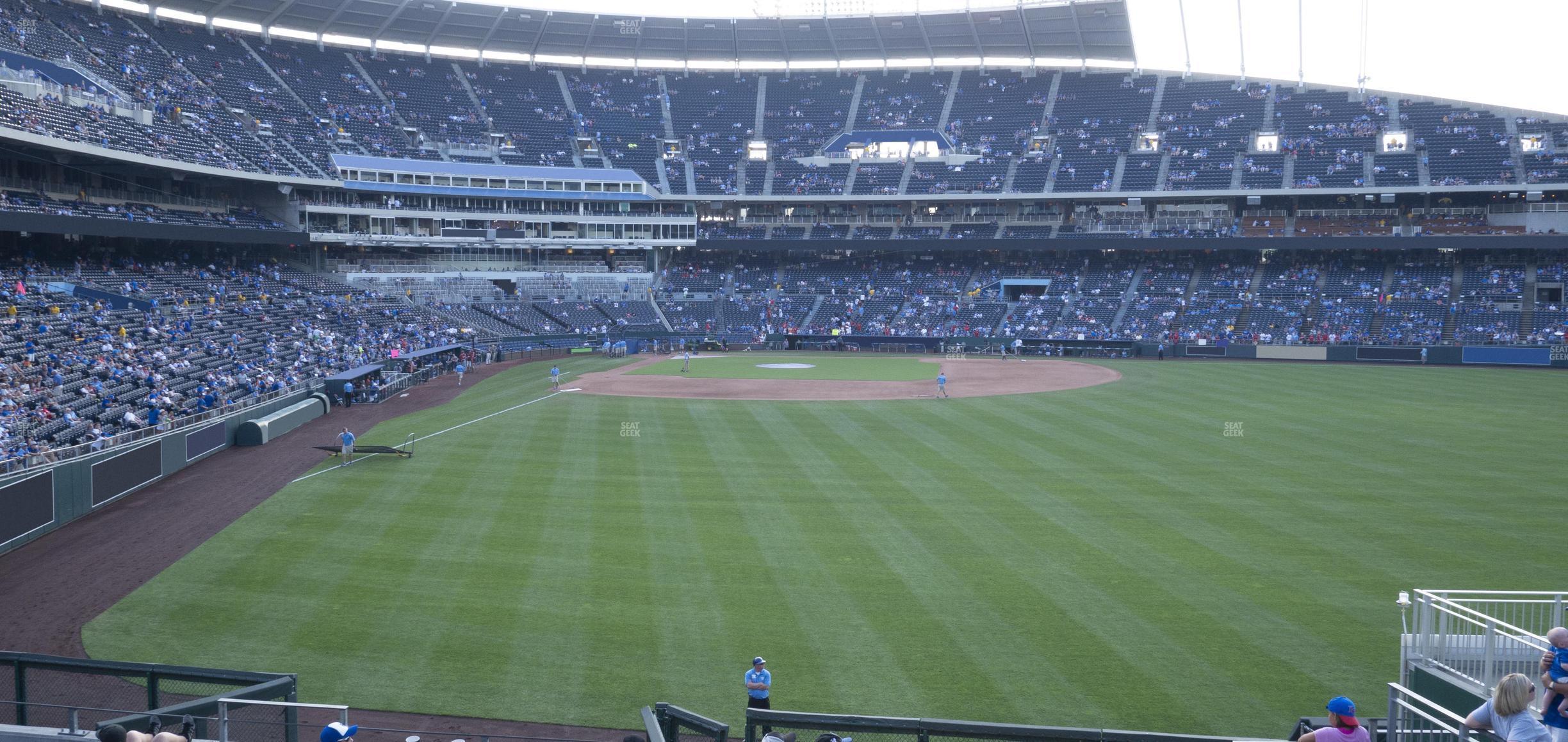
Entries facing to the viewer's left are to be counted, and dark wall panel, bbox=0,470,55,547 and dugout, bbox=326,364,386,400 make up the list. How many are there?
0

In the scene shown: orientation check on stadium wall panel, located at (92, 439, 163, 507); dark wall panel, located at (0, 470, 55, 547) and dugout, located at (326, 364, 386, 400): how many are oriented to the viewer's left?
0

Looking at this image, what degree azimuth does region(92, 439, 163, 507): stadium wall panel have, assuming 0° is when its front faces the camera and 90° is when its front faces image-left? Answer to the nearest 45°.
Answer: approximately 315°

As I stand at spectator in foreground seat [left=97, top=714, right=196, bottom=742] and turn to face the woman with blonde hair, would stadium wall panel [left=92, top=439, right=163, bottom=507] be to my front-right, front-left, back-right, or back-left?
back-left

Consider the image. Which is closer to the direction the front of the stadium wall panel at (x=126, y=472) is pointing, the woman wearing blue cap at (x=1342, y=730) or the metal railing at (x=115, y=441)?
the woman wearing blue cap

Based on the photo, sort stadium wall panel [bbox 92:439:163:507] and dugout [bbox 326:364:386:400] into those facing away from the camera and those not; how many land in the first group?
0

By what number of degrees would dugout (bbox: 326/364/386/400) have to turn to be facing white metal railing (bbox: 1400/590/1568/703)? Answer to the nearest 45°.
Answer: approximately 45° to its right

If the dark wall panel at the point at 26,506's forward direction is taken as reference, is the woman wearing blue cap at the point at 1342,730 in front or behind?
in front

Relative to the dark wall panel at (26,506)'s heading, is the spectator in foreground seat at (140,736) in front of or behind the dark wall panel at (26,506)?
in front

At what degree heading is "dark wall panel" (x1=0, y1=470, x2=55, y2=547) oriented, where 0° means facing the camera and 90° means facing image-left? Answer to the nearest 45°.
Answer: approximately 315°

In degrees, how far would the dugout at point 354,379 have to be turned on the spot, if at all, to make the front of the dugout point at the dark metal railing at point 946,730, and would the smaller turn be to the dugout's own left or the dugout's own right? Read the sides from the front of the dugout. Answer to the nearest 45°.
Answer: approximately 45° to the dugout's own right

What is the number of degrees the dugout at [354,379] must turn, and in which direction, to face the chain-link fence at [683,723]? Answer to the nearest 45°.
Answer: approximately 45° to its right

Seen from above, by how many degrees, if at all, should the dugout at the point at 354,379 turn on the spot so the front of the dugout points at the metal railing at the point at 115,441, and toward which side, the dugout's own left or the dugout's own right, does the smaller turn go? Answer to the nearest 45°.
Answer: approximately 45° to the dugout's own right
